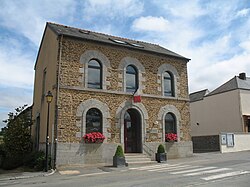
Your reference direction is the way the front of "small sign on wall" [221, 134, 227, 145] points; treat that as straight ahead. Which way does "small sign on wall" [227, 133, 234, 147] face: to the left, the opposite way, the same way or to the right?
the same way

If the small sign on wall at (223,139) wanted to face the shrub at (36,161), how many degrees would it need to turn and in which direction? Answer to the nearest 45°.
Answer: approximately 45° to its right

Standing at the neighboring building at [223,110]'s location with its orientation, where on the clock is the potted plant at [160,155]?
The potted plant is roughly at 2 o'clock from the neighboring building.

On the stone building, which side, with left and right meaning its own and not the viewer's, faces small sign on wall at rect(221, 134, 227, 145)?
left

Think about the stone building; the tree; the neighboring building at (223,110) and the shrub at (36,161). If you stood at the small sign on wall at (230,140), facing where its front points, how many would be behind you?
1

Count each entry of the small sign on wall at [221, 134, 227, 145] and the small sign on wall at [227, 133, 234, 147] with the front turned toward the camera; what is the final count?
2

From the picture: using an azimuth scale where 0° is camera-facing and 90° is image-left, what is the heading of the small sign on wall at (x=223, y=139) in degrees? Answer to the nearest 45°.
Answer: approximately 0°

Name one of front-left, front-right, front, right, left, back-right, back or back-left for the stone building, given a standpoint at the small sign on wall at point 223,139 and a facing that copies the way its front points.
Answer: front-right

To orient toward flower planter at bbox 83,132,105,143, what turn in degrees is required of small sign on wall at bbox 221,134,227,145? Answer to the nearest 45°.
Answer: approximately 45° to its right

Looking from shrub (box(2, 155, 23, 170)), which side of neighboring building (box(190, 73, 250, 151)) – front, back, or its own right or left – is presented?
right

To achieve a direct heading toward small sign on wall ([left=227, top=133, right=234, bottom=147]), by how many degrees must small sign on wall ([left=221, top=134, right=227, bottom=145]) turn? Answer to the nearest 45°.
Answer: approximately 135° to its left

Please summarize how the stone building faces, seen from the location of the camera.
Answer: facing the viewer and to the right of the viewer

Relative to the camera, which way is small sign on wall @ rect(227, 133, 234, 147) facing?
toward the camera

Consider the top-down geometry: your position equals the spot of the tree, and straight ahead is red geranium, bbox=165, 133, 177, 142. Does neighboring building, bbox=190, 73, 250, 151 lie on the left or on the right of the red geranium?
left
